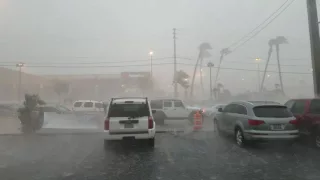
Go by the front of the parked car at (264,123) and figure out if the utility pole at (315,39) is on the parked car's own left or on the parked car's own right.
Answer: on the parked car's own right

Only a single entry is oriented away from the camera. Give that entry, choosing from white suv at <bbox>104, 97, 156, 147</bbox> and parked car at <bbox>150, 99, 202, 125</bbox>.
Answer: the white suv

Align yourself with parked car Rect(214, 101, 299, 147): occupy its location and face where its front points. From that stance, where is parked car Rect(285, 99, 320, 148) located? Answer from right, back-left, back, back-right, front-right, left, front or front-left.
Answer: right

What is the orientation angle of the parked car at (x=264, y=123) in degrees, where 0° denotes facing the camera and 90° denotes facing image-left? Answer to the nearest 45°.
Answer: approximately 135°

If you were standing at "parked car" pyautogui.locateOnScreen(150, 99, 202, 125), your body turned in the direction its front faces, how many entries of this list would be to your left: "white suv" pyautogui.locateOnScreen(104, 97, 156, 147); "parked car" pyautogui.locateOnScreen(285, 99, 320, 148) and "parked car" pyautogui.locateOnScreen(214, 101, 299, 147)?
0

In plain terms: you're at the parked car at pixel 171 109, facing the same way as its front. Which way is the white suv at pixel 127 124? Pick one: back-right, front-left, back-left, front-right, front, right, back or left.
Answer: right

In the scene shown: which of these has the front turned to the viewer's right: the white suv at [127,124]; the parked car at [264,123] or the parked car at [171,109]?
the parked car at [171,109]

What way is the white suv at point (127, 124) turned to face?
away from the camera

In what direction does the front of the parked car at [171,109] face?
to the viewer's right

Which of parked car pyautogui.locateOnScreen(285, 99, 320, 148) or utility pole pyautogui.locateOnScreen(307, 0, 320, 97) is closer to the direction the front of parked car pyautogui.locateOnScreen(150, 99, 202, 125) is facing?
the utility pole

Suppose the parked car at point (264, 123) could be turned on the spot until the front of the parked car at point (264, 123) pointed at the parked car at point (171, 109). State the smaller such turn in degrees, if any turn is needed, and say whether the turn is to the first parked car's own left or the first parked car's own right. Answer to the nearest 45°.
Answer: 0° — it already faces it

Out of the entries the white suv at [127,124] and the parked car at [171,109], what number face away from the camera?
1

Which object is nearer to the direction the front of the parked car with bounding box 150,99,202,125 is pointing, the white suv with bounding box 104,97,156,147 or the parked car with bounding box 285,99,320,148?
the parked car

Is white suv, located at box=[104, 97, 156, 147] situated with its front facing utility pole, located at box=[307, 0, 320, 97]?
no

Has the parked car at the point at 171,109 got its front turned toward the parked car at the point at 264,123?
no
